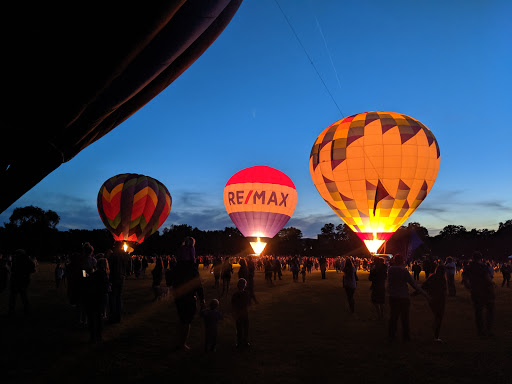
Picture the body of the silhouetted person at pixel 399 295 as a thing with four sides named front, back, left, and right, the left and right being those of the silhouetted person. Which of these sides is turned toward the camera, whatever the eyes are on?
back

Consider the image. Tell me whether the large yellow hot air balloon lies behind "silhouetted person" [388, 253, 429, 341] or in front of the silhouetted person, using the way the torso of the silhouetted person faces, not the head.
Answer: in front

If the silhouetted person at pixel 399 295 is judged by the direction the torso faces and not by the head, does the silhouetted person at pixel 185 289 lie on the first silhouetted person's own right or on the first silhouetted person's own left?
on the first silhouetted person's own left

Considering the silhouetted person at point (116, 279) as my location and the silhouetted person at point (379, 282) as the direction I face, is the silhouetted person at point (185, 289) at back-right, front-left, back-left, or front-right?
front-right

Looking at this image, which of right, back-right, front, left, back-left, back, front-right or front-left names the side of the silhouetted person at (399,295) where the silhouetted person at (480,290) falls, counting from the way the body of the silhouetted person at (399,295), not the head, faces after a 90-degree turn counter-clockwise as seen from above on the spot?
back-right

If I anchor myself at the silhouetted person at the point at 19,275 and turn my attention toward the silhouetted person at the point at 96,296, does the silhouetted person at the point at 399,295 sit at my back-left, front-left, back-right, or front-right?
front-left

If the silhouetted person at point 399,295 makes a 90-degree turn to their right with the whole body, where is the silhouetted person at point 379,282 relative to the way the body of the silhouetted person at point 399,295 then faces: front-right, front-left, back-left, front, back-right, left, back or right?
left

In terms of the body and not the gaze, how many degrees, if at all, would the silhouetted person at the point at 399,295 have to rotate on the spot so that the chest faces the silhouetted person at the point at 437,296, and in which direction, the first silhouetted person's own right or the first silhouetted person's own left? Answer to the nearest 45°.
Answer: approximately 45° to the first silhouetted person's own right

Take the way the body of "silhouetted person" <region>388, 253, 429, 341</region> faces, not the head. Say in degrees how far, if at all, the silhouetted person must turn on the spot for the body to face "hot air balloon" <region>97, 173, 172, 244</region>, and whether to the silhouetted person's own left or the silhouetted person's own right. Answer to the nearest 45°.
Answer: approximately 45° to the silhouetted person's own left

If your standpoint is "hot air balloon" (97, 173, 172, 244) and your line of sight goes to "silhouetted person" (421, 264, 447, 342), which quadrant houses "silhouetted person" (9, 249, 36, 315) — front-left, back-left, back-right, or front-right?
front-right

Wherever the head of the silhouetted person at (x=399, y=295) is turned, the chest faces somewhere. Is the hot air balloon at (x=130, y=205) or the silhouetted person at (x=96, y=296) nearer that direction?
the hot air balloon

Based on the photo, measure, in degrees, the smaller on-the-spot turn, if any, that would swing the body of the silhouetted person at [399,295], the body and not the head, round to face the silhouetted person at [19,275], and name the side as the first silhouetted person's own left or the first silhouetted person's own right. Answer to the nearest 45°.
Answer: approximately 90° to the first silhouetted person's own left

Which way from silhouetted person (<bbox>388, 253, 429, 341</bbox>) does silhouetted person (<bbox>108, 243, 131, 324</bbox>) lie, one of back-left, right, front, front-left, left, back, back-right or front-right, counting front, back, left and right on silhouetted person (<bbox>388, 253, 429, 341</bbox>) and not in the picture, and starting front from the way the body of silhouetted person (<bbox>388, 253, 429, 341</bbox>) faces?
left
